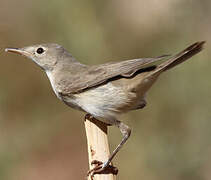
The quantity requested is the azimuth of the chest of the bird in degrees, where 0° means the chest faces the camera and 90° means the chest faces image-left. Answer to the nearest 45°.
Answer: approximately 90°
